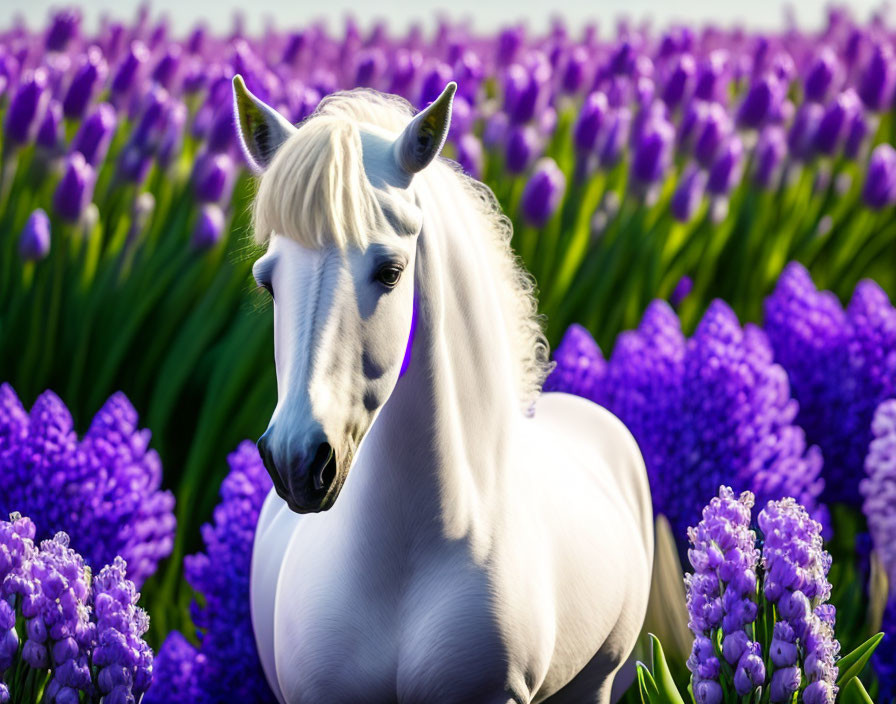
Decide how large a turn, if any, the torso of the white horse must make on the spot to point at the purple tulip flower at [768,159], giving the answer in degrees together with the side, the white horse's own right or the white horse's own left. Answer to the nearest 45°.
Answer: approximately 135° to the white horse's own right

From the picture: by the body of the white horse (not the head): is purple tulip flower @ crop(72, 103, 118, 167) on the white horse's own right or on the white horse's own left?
on the white horse's own right

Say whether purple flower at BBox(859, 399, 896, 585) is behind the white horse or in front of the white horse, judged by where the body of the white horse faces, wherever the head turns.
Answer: behind

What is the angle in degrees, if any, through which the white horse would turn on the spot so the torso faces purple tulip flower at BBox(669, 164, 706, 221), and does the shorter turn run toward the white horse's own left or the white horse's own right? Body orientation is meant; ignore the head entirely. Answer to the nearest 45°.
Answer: approximately 135° to the white horse's own right

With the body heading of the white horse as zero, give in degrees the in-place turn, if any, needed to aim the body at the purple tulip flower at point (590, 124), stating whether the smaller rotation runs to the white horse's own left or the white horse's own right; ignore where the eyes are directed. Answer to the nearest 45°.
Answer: approximately 135° to the white horse's own right

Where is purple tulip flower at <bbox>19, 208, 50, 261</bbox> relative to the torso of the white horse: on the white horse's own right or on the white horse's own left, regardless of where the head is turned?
on the white horse's own right

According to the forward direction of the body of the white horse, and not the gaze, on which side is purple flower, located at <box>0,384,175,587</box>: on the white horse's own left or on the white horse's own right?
on the white horse's own right

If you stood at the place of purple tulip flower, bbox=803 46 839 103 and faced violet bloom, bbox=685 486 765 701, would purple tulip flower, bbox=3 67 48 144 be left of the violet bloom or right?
right

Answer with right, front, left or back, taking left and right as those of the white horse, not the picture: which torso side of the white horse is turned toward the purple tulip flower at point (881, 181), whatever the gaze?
back

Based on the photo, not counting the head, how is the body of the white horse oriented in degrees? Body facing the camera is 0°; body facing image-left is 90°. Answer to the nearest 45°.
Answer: approximately 45°

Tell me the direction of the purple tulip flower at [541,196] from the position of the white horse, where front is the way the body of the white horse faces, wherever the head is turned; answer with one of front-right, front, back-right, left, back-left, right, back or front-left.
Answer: back-right

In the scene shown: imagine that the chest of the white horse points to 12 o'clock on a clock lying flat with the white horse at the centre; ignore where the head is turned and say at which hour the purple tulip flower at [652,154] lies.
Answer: The purple tulip flower is roughly at 5 o'clock from the white horse.

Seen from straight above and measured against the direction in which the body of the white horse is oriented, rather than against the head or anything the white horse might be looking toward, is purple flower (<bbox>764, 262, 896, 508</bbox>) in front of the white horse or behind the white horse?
behind

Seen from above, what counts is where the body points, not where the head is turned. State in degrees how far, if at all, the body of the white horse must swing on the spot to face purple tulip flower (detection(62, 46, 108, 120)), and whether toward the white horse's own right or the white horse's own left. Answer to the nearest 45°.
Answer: approximately 90° to the white horse's own right

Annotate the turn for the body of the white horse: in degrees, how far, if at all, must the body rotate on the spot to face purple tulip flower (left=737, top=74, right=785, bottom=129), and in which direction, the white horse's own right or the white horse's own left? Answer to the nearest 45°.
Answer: approximately 135° to the white horse's own right
